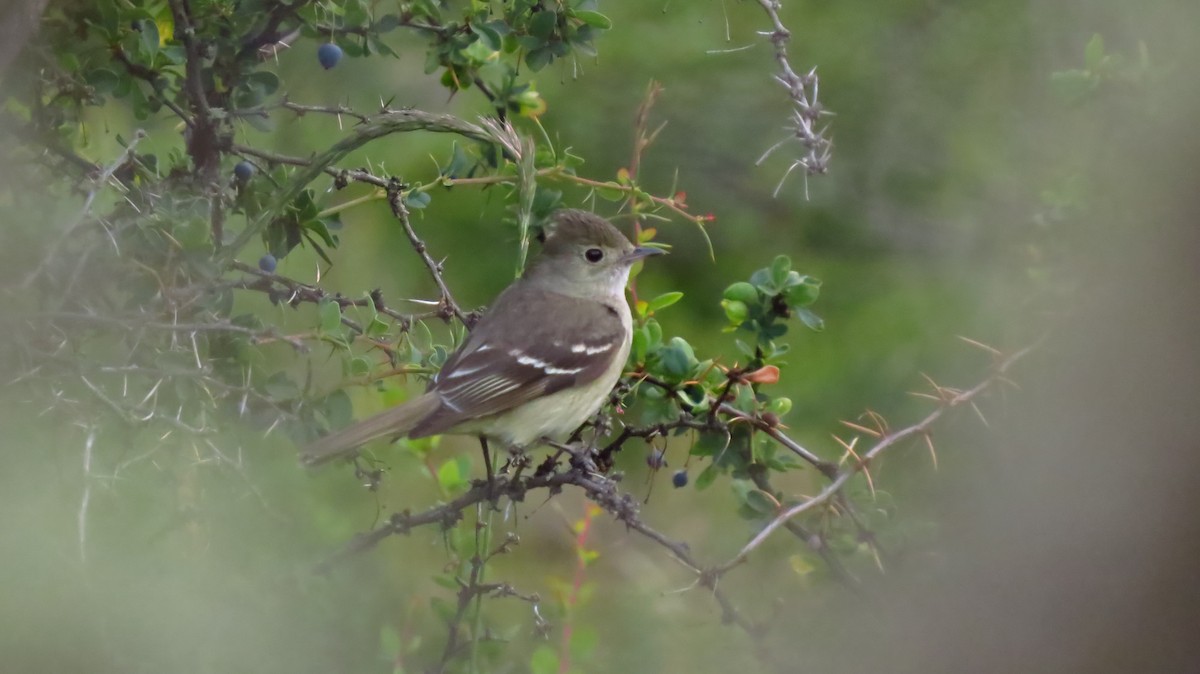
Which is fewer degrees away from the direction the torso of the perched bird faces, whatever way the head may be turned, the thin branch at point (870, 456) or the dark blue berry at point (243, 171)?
the thin branch

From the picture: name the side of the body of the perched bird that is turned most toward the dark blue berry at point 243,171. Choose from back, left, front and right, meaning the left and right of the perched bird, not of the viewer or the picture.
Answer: back

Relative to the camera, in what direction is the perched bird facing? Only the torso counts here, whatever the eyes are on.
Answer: to the viewer's right

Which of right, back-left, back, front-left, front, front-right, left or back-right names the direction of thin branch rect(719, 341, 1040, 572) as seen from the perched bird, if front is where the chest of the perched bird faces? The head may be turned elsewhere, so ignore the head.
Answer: front-right
